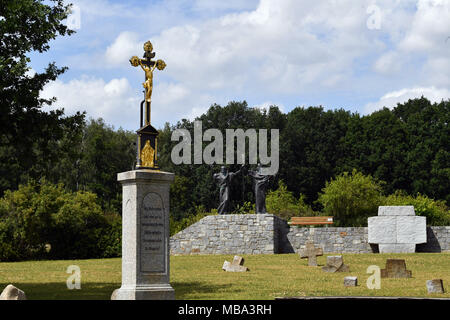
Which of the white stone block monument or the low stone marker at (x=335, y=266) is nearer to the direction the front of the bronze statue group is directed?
the low stone marker

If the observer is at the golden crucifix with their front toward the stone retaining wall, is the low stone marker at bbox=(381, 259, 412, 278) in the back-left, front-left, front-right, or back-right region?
front-right

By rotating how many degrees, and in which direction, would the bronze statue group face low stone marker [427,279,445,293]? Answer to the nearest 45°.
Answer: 0° — it already faces it

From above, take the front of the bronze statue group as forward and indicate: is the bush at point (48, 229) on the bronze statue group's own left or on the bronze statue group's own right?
on the bronze statue group's own right

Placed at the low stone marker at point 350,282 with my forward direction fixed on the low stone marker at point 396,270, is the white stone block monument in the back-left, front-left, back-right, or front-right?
front-left

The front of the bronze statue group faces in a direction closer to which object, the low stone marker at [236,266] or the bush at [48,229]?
the low stone marker

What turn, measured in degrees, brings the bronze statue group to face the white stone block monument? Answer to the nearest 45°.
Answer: approximately 45° to its left

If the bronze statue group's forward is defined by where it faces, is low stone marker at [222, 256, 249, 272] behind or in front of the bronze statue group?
in front

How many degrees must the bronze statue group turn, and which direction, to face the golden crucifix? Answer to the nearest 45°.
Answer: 0° — it already faces it

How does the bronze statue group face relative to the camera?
toward the camera

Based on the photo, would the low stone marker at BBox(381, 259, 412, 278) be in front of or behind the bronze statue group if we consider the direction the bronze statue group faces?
in front

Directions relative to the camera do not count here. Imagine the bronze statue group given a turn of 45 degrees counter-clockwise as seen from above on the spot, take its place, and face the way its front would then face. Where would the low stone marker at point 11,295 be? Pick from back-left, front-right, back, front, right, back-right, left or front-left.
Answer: front-right

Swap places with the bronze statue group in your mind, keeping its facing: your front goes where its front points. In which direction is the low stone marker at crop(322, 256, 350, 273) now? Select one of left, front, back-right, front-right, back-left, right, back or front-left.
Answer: front

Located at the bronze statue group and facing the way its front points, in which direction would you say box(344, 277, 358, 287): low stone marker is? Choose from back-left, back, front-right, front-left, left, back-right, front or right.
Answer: front

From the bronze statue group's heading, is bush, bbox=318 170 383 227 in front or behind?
behind
